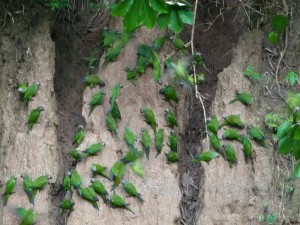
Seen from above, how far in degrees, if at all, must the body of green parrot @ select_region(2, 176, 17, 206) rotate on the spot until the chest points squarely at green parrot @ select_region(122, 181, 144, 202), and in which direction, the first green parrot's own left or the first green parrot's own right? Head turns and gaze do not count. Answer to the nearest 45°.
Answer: approximately 45° to the first green parrot's own right

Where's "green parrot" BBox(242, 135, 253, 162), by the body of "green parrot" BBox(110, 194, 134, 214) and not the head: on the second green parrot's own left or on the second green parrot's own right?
on the second green parrot's own right
